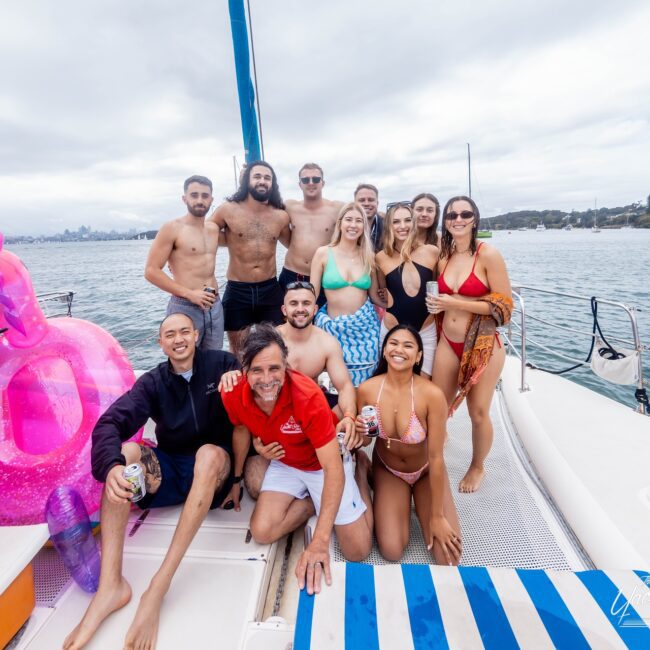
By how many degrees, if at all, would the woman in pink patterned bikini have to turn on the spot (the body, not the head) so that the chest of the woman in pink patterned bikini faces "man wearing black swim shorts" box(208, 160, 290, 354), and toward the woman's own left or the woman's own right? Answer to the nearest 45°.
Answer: approximately 135° to the woman's own right

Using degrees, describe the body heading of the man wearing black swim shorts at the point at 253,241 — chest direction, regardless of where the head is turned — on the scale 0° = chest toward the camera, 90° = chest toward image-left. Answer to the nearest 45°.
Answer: approximately 0°

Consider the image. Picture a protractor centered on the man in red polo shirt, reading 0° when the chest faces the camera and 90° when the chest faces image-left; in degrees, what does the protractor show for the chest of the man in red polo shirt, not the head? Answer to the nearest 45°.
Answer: approximately 0°

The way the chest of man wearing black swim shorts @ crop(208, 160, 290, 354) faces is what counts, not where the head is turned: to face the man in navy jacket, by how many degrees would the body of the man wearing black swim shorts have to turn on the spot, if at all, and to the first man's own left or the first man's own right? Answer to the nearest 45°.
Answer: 0° — they already face them

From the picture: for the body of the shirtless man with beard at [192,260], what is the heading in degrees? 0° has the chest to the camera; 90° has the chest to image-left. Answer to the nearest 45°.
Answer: approximately 315°

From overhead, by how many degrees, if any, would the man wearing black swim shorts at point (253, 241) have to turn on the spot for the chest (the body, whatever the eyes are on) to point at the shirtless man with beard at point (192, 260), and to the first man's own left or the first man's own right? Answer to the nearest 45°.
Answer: approximately 45° to the first man's own right

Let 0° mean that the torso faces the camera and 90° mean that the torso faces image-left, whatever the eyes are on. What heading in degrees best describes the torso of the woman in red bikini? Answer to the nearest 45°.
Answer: approximately 45°

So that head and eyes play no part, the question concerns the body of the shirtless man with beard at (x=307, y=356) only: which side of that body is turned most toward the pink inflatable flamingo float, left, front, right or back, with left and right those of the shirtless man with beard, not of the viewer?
right
